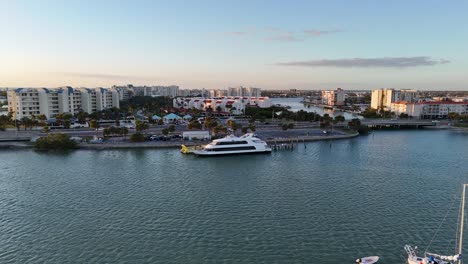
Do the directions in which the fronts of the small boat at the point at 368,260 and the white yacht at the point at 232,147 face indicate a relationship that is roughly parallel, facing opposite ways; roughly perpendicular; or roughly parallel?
roughly parallel, facing opposite ways

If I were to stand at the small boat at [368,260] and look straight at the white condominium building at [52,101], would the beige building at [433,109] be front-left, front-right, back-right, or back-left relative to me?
front-right
